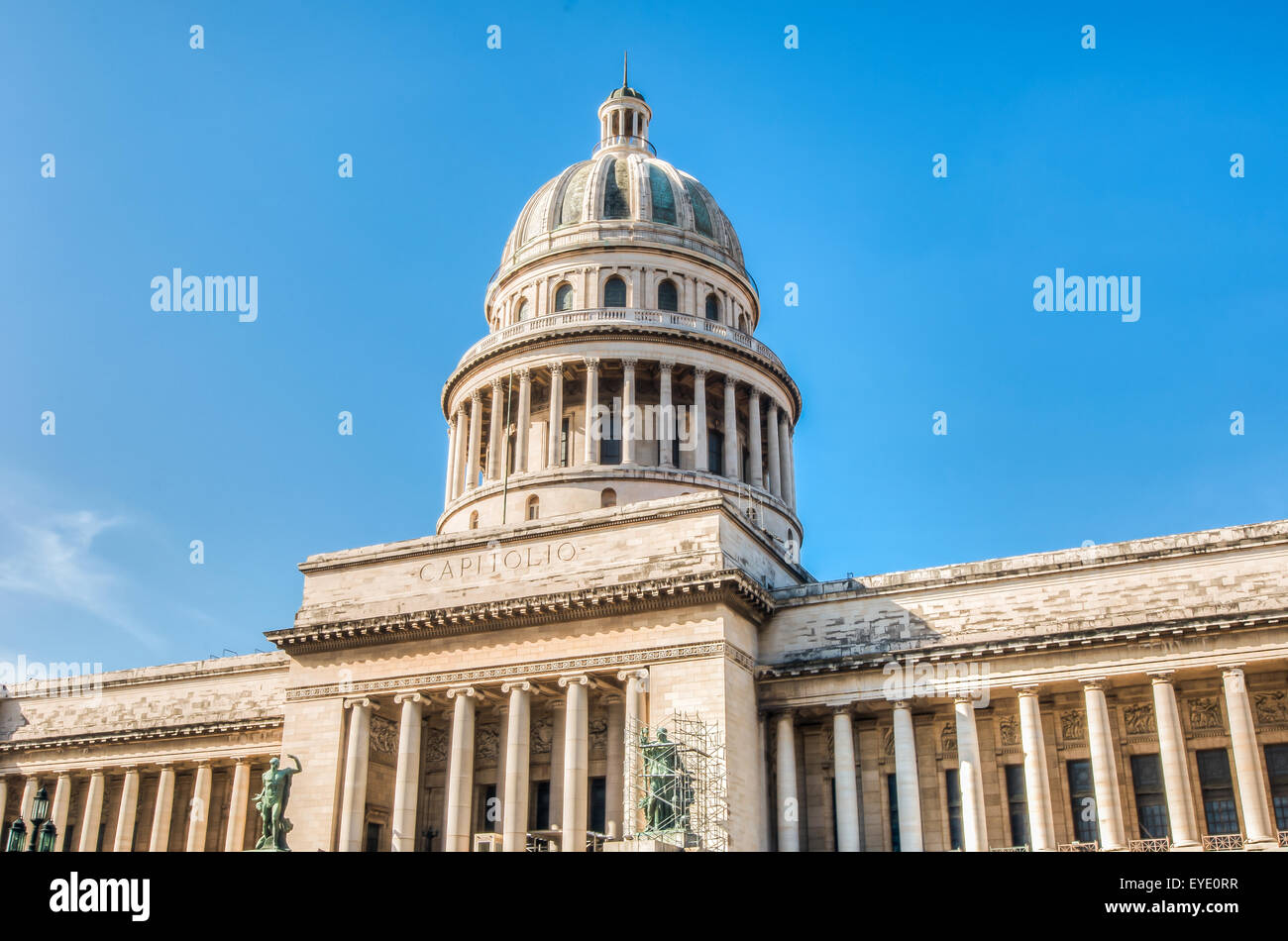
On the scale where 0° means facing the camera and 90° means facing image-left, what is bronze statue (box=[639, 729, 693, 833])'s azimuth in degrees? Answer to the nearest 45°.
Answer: approximately 45°

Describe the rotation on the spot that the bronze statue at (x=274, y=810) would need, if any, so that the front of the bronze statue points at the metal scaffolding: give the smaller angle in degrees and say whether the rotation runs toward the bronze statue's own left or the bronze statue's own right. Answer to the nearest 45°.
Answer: approximately 90° to the bronze statue's own left

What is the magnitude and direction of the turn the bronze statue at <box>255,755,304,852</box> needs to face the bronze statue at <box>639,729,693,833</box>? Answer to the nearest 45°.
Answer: approximately 90° to its left

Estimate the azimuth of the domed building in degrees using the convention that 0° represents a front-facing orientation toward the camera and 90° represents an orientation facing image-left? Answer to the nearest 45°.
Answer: approximately 45°

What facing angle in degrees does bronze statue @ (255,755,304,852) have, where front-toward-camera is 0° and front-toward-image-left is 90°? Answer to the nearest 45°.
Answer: approximately 45°

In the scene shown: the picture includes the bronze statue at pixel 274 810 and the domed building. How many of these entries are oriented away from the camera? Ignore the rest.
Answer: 0

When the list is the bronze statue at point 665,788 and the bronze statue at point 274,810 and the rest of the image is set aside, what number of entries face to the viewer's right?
0

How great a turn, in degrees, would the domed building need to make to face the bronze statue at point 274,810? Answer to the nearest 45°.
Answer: approximately 45° to its right

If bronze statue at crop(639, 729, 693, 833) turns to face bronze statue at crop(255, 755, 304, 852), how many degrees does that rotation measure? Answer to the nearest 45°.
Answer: approximately 45° to its right
